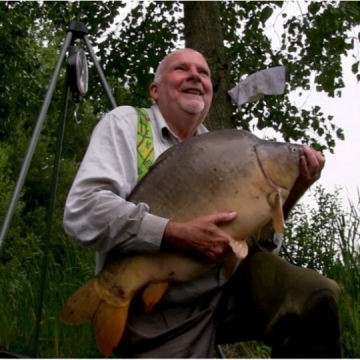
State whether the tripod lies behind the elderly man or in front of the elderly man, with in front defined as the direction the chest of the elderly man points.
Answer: behind

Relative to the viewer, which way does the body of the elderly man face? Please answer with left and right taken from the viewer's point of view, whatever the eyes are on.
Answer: facing the viewer and to the right of the viewer
